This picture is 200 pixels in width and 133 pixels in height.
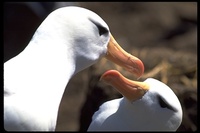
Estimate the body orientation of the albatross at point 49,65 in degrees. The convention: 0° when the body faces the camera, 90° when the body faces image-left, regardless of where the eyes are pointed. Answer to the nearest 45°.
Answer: approximately 270°

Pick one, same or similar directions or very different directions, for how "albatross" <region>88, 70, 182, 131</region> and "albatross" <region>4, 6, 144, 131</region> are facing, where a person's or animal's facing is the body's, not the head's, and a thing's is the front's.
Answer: very different directions

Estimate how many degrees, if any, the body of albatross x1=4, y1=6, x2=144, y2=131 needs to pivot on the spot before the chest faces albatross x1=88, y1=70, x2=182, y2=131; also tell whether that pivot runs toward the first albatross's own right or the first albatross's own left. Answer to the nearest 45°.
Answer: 0° — it already faces it

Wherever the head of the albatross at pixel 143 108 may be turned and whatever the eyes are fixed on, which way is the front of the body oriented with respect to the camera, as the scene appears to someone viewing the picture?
to the viewer's left

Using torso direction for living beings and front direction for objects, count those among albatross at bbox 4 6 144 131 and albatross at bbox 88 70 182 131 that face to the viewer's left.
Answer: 1

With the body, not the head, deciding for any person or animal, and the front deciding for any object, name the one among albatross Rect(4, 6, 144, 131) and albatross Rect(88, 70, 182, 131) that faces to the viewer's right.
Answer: albatross Rect(4, 6, 144, 131)
